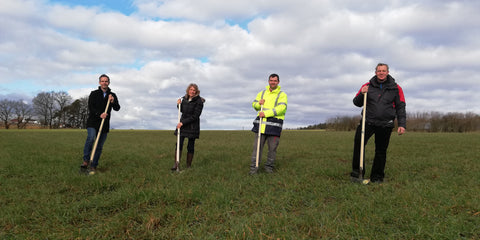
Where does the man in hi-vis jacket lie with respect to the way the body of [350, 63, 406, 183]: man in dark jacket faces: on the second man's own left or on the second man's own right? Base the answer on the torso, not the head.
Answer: on the second man's own right

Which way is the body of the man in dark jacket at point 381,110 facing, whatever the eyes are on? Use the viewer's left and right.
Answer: facing the viewer

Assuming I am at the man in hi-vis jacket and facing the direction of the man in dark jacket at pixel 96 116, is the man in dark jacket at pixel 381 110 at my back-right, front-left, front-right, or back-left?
back-left

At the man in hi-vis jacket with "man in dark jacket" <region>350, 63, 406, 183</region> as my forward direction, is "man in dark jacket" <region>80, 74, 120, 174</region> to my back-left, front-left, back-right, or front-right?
back-right

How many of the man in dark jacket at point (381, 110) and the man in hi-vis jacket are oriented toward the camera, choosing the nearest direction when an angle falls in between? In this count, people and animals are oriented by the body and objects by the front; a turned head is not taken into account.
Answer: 2

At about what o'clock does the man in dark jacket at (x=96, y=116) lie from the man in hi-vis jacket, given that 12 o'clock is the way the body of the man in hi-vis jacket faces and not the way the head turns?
The man in dark jacket is roughly at 3 o'clock from the man in hi-vis jacket.

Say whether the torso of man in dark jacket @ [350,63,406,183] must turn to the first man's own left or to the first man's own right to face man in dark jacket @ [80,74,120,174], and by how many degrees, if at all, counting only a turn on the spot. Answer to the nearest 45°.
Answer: approximately 90° to the first man's own right

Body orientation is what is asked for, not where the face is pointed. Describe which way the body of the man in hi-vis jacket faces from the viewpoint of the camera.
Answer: toward the camera
